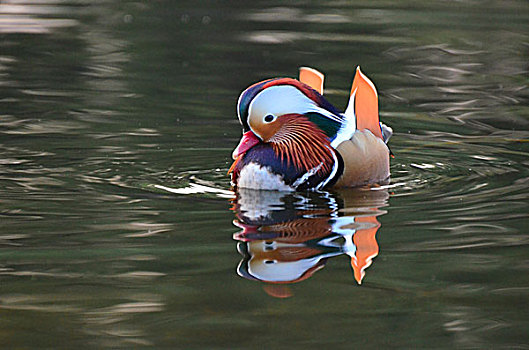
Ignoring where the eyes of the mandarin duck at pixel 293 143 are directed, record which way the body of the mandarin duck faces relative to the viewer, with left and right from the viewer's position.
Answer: facing the viewer and to the left of the viewer
